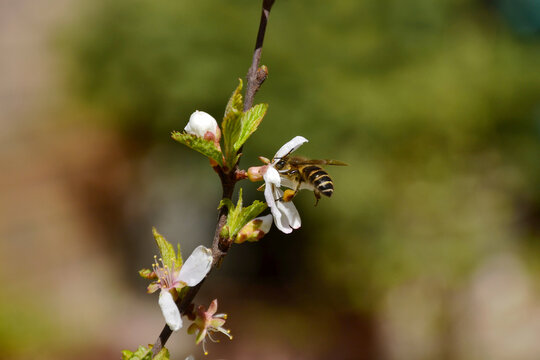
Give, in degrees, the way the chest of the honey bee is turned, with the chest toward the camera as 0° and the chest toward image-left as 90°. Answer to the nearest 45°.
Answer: approximately 90°
